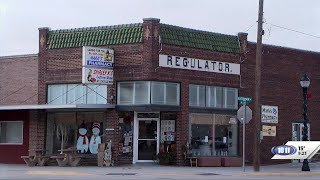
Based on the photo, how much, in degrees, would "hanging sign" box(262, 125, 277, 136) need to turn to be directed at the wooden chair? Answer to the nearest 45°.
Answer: approximately 45° to its right

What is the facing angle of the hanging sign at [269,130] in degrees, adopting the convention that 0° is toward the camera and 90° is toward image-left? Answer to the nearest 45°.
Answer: approximately 0°

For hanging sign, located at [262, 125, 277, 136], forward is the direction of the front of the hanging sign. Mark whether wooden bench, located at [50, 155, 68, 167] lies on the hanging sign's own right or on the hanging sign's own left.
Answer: on the hanging sign's own right

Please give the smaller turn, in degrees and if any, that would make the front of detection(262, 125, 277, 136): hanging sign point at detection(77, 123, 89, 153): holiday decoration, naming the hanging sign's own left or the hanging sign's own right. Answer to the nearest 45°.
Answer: approximately 45° to the hanging sign's own right

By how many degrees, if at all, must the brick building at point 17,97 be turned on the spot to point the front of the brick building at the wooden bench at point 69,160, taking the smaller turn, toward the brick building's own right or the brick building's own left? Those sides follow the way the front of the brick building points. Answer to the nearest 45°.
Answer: approximately 45° to the brick building's own left
